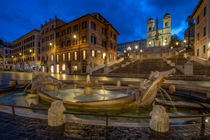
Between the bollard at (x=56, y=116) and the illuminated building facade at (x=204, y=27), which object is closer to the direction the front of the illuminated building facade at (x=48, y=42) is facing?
the bollard

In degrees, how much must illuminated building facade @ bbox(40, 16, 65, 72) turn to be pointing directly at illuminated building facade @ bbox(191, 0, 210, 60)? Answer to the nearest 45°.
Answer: approximately 90° to its left

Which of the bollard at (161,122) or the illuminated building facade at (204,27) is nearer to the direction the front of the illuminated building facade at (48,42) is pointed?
the bollard

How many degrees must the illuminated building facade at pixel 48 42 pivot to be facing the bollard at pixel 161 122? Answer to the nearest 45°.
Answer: approximately 45° to its left
